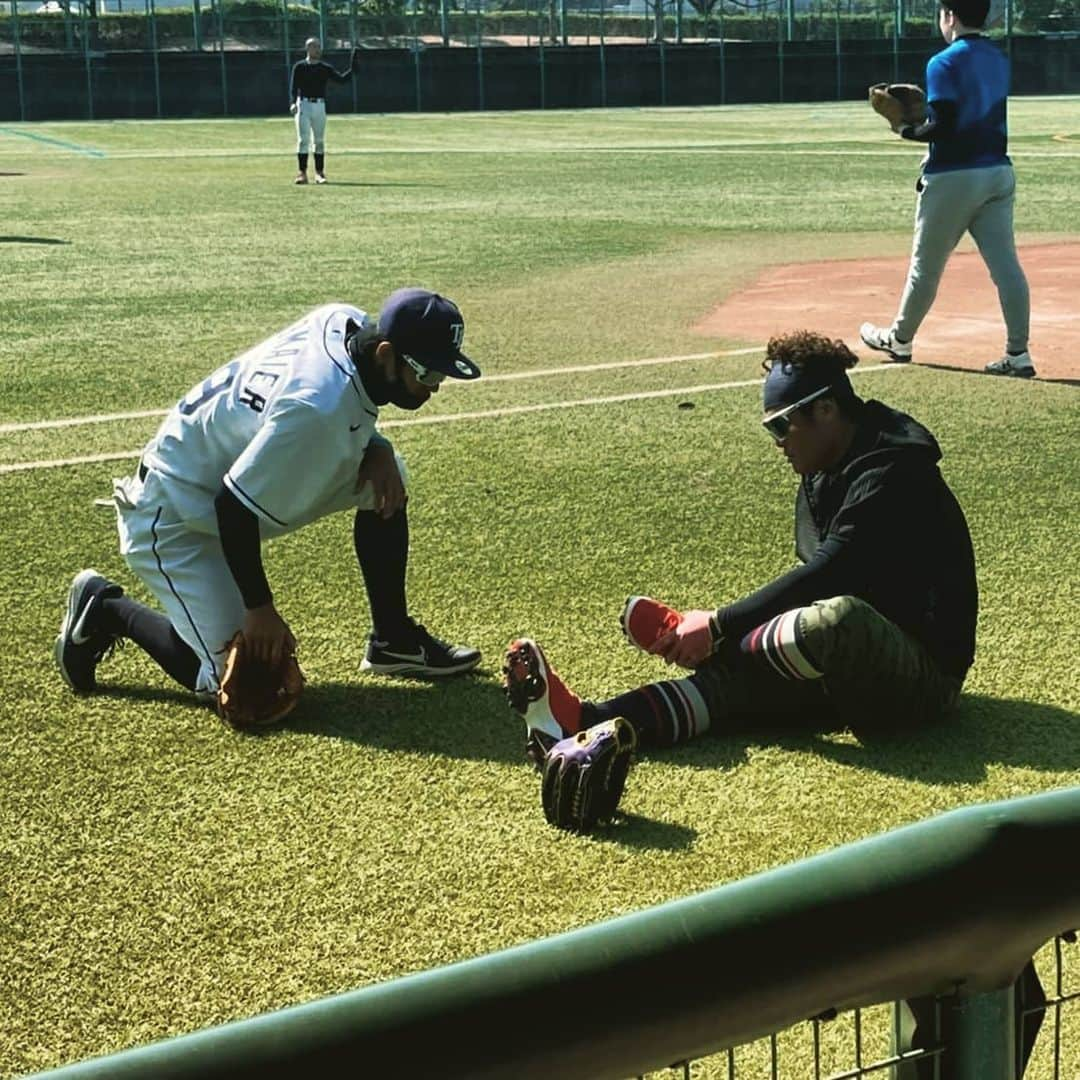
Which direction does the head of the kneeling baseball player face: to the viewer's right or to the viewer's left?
to the viewer's right

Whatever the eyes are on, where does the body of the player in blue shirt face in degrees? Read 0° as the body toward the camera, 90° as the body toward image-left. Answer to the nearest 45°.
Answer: approximately 135°

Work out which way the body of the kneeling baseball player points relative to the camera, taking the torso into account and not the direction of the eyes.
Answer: to the viewer's right

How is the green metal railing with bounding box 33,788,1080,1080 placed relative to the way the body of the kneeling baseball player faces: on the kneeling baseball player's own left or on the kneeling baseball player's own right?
on the kneeling baseball player's own right

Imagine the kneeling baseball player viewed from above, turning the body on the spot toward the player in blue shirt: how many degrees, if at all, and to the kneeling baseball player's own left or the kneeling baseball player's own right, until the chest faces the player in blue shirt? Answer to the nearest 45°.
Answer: approximately 45° to the kneeling baseball player's own left

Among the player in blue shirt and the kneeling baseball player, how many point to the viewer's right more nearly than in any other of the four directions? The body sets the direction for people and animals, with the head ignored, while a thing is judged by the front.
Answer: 1

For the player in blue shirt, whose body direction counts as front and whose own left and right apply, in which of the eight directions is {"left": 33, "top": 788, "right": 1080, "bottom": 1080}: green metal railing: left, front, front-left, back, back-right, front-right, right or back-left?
back-left

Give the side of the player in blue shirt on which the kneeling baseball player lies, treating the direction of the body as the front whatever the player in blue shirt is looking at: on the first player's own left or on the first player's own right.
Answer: on the first player's own left
